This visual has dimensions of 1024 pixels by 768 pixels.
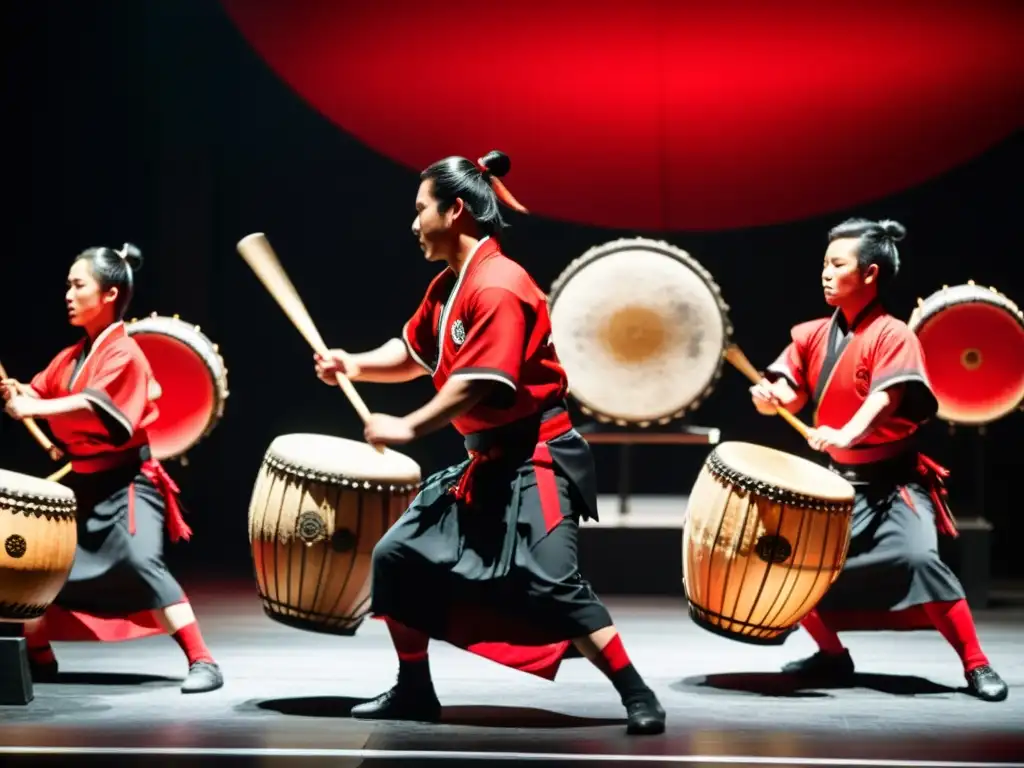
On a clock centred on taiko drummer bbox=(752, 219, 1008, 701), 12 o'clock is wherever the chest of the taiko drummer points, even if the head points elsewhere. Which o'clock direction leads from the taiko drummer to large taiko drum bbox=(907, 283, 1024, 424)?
The large taiko drum is roughly at 5 o'clock from the taiko drummer.

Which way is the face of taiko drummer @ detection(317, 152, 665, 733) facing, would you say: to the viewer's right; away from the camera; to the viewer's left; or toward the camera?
to the viewer's left

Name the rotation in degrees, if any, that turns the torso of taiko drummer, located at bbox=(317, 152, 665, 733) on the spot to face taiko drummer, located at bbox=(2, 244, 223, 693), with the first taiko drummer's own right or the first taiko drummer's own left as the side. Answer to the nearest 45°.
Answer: approximately 45° to the first taiko drummer's own right

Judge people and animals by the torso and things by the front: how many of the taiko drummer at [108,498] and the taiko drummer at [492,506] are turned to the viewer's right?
0

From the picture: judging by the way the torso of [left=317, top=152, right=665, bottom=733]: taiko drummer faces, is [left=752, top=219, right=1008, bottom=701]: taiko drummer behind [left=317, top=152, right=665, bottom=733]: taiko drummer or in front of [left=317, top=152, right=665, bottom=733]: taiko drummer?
behind

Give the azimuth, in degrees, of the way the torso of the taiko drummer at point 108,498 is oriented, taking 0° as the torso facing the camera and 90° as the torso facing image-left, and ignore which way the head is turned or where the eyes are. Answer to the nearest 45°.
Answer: approximately 45°

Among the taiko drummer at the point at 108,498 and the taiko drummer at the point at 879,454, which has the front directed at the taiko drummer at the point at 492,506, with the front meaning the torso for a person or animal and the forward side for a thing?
the taiko drummer at the point at 879,454

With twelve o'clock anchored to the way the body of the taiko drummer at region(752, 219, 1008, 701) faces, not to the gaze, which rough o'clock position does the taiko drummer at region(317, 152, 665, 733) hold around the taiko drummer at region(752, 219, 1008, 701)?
the taiko drummer at region(317, 152, 665, 733) is roughly at 12 o'clock from the taiko drummer at region(752, 219, 1008, 701).

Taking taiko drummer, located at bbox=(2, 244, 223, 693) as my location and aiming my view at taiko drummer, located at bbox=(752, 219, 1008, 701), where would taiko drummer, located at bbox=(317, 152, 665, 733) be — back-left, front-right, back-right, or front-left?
front-right

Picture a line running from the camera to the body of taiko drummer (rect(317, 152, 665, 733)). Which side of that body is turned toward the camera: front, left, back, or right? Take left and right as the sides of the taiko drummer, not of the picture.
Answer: left

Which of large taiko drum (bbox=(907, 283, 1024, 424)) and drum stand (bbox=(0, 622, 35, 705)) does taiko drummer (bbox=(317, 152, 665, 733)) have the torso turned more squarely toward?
the drum stand

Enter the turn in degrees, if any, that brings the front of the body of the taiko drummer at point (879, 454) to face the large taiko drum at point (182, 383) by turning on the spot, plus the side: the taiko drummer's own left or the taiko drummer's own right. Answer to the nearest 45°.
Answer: approximately 45° to the taiko drummer's own right

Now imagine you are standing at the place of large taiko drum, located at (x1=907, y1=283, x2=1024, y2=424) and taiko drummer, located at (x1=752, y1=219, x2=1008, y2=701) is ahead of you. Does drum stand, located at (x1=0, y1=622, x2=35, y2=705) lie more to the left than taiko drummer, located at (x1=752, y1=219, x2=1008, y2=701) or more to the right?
right

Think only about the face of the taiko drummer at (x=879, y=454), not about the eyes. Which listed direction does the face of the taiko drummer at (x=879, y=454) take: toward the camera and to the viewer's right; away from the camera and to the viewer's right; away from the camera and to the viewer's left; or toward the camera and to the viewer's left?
toward the camera and to the viewer's left

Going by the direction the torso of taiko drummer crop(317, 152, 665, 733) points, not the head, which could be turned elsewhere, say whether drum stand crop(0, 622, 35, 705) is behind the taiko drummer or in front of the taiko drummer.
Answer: in front
